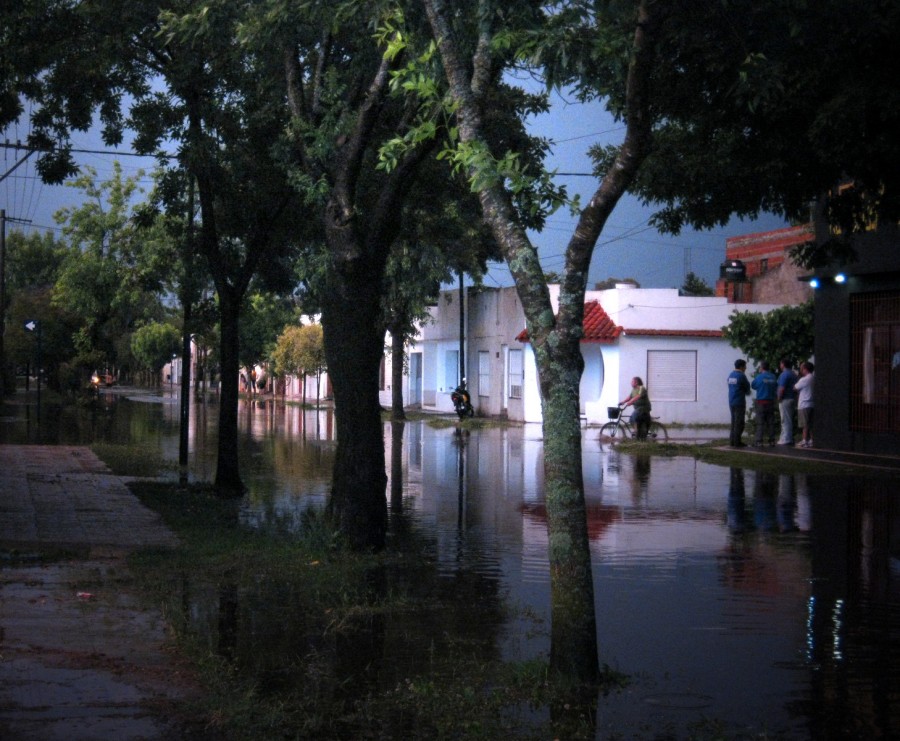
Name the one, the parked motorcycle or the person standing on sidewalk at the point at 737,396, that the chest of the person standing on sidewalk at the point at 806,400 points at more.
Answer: the person standing on sidewalk

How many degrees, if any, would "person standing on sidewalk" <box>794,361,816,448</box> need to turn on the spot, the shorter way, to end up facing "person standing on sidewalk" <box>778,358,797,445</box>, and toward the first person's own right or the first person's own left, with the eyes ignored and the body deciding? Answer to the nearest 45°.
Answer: approximately 45° to the first person's own right

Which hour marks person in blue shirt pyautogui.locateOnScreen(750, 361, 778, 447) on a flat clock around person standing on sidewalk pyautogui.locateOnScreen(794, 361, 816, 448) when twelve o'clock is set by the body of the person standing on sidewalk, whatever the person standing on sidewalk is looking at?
The person in blue shirt is roughly at 1 o'clock from the person standing on sidewalk.

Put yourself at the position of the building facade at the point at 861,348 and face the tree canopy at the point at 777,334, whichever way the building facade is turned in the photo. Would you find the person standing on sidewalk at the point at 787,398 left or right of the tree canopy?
left

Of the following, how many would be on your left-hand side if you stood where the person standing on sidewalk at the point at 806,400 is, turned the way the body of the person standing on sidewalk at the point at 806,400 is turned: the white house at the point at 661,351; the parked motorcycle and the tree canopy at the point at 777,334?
0

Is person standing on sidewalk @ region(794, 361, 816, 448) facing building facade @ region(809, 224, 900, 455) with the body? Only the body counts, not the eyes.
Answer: no

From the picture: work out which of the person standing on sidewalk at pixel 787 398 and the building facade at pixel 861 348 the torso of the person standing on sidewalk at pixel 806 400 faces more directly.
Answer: the person standing on sidewalk

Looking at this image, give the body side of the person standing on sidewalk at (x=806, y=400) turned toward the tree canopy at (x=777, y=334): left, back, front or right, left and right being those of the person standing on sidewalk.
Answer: right

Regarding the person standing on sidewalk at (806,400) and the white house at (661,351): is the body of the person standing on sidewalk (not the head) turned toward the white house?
no

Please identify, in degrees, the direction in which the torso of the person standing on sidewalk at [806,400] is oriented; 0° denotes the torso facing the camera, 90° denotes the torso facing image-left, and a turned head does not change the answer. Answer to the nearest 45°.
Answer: approximately 90°

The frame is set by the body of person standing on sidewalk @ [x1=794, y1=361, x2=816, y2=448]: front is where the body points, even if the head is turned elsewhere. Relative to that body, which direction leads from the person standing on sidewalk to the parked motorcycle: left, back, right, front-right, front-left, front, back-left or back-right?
front-right

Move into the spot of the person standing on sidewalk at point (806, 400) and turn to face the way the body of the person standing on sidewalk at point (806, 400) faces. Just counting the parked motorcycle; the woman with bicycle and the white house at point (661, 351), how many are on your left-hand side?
0

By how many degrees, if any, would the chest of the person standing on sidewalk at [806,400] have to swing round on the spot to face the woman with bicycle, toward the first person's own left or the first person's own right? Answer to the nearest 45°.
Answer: approximately 45° to the first person's own right

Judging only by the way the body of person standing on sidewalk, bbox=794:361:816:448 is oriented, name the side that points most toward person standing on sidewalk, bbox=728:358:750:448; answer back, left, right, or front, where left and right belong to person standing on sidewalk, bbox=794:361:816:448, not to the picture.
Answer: front

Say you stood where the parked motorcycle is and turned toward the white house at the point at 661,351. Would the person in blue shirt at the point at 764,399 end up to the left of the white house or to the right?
right

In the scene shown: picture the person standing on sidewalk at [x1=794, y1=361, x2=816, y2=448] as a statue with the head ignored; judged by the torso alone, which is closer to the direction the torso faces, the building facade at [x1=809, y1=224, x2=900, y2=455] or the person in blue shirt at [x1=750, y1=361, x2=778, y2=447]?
the person in blue shirt
